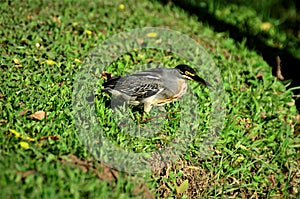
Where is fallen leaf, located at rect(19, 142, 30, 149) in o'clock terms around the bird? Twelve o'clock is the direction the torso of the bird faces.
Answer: The fallen leaf is roughly at 5 o'clock from the bird.

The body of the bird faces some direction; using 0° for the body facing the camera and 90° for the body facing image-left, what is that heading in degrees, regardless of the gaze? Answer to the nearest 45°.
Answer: approximately 270°

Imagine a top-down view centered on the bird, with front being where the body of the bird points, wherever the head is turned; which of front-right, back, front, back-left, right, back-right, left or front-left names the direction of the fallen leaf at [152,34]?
left

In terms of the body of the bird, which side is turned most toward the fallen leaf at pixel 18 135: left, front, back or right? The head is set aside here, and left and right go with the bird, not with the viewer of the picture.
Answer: back

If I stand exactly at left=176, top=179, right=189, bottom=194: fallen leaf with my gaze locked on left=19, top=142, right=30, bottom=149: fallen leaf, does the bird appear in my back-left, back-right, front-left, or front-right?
front-right

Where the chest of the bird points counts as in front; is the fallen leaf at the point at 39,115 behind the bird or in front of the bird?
behind

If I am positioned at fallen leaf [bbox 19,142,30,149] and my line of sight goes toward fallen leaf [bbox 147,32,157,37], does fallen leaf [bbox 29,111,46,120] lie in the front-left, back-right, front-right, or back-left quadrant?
front-left
